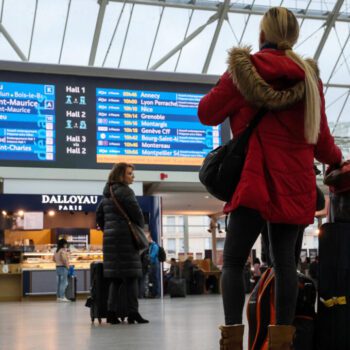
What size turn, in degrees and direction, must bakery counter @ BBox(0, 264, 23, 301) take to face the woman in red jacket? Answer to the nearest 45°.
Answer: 0° — it already faces them

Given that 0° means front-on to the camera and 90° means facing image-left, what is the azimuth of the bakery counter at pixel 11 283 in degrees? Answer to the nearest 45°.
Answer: approximately 0°

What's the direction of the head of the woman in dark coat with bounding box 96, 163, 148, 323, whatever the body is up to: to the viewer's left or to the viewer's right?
to the viewer's right

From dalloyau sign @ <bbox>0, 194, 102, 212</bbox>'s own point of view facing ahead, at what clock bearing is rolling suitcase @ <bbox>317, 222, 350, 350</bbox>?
The rolling suitcase is roughly at 12 o'clock from the dalloyau sign.

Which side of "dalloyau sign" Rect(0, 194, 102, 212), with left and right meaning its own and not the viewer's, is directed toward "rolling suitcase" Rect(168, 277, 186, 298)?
left

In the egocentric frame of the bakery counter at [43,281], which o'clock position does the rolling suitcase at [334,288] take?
The rolling suitcase is roughly at 12 o'clock from the bakery counter.

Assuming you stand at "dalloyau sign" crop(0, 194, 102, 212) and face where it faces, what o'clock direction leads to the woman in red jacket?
The woman in red jacket is roughly at 12 o'clock from the dalloyau sign.
